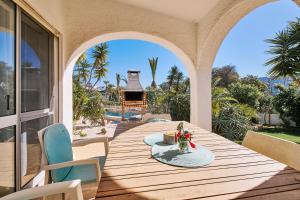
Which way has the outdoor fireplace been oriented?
toward the camera

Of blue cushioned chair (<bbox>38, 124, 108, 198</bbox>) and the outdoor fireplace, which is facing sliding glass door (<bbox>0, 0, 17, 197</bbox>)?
the outdoor fireplace

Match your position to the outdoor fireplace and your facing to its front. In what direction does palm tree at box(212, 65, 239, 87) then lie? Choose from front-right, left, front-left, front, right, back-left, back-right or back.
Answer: back-left

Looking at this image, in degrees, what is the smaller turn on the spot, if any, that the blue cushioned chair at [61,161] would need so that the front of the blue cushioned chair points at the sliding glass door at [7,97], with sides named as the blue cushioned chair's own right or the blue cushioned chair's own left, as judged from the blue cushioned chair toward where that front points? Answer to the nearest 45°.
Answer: approximately 135° to the blue cushioned chair's own left

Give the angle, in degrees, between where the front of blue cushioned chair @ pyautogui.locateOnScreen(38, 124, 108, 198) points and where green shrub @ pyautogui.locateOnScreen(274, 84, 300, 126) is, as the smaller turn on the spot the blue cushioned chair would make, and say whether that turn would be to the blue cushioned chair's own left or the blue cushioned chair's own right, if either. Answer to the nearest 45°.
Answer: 0° — it already faces it

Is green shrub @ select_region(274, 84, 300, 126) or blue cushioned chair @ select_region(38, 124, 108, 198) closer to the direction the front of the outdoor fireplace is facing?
the blue cushioned chair

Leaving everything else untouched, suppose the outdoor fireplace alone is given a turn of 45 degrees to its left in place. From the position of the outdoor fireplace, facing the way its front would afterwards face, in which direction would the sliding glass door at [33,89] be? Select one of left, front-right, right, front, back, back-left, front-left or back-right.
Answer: front-right

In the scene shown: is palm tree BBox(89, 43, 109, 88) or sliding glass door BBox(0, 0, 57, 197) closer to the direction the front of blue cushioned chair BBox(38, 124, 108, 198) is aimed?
the palm tree

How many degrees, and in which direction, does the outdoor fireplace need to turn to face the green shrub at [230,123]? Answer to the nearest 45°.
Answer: approximately 45° to its left

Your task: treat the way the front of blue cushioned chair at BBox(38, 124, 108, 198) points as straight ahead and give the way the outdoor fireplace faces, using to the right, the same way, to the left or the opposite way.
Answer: to the right

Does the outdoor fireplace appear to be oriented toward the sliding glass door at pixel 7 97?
yes

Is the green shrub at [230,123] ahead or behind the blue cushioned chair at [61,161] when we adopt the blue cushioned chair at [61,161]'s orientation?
ahead

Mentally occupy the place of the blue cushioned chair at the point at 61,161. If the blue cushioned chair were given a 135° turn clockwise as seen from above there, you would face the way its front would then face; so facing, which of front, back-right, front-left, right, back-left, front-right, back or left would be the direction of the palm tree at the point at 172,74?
back

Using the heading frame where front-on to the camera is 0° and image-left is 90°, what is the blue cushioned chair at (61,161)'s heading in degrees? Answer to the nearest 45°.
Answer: approximately 270°

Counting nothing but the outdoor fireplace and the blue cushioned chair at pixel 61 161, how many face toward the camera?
1
